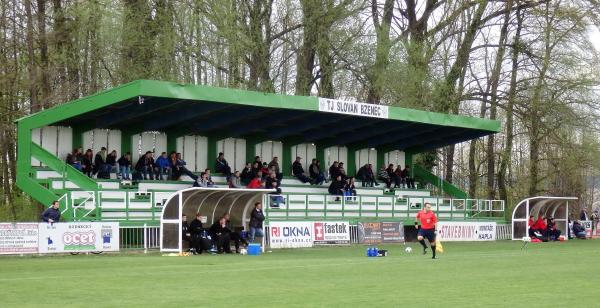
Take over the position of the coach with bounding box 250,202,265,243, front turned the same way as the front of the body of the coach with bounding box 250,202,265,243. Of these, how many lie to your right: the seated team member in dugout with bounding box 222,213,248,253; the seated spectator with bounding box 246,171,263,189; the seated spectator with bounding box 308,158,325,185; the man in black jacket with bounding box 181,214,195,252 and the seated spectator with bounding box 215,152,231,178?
2

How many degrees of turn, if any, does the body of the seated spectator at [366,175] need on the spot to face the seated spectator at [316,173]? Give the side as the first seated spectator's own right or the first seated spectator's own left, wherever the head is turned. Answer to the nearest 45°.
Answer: approximately 45° to the first seated spectator's own right

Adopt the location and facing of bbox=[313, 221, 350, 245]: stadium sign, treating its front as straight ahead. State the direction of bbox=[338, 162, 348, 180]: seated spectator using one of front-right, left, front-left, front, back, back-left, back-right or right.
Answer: back

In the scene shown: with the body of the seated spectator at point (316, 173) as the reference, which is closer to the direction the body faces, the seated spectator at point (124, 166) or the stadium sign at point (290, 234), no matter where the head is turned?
the stadium sign

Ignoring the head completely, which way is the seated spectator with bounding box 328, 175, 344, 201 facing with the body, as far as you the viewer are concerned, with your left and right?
facing the viewer and to the right of the viewer

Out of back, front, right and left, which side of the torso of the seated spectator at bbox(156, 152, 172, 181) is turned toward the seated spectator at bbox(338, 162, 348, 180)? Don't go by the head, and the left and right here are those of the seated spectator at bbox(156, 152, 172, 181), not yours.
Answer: left

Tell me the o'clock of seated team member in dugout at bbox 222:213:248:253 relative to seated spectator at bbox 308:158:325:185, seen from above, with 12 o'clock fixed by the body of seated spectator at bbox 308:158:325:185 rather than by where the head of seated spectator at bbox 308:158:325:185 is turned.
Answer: seated team member in dugout at bbox 222:213:248:253 is roughly at 2 o'clock from seated spectator at bbox 308:158:325:185.

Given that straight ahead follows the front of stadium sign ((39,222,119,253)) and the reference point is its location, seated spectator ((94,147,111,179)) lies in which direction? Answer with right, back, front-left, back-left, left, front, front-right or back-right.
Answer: back

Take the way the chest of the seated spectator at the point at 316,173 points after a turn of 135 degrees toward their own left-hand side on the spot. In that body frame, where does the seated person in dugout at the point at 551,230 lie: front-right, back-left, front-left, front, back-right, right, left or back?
right

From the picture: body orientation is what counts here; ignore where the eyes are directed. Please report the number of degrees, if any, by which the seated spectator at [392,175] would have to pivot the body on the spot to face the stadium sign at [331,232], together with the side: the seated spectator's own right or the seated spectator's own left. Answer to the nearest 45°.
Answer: approximately 45° to the seated spectator's own right

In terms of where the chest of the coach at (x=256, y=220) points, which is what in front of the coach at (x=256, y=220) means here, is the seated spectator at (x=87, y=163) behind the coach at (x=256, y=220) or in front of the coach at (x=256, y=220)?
behind
